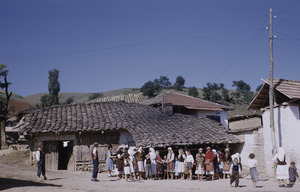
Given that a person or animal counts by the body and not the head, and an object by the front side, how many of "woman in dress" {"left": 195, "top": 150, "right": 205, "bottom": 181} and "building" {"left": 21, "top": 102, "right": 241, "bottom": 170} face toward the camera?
2

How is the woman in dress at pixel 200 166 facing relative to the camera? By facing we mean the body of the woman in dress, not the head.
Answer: toward the camera

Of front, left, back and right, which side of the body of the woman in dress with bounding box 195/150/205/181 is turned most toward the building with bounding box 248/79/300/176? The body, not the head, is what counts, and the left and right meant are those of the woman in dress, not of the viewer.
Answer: left

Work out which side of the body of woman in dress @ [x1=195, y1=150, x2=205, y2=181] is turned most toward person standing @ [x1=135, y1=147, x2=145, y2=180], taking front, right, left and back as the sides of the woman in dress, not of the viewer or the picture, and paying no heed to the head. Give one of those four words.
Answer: right

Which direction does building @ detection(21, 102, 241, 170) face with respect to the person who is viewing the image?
facing the viewer

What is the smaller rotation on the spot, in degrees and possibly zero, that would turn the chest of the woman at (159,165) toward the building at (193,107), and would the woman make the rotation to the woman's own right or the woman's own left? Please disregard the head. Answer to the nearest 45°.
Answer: approximately 90° to the child's own left
